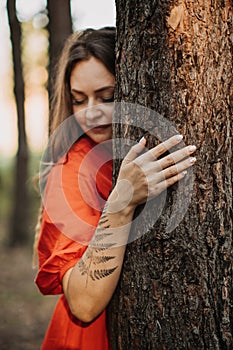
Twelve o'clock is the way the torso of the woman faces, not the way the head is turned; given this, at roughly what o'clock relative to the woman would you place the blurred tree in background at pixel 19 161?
The blurred tree in background is roughly at 7 o'clock from the woman.

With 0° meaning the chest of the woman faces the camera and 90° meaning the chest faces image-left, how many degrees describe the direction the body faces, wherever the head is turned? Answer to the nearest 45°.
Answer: approximately 315°

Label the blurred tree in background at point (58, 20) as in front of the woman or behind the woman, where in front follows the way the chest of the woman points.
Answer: behind
